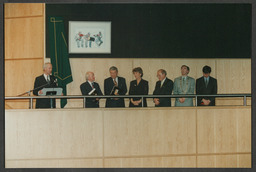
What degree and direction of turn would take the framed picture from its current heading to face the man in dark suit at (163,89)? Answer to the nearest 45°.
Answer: approximately 45° to its left

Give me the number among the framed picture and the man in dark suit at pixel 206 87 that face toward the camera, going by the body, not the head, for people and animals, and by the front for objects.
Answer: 2

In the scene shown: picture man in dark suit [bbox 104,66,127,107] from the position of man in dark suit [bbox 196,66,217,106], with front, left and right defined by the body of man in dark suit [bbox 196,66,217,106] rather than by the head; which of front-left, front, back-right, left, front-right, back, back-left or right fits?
right

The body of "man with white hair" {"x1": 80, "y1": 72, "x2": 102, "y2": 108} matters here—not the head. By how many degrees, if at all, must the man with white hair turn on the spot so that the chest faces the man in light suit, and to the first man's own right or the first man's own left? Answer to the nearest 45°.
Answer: approximately 45° to the first man's own left

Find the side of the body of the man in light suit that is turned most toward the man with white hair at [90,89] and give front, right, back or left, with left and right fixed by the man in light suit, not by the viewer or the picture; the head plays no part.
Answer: right

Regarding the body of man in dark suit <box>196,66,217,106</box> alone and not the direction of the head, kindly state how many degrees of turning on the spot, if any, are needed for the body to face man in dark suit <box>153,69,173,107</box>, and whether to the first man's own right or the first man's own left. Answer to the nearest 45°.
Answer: approximately 90° to the first man's own right

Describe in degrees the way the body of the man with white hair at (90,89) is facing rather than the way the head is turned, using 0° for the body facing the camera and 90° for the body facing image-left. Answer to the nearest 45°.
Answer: approximately 315°
